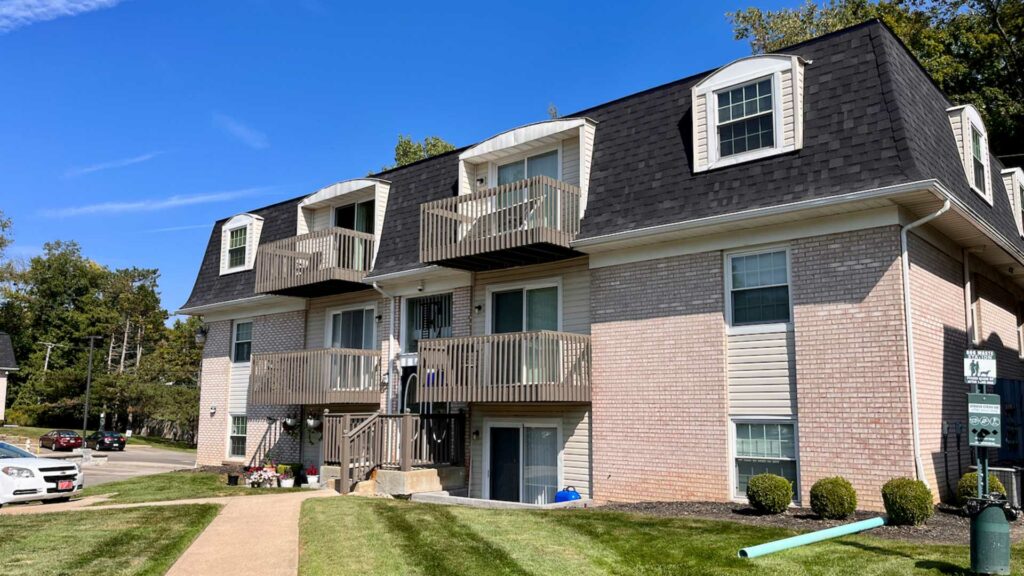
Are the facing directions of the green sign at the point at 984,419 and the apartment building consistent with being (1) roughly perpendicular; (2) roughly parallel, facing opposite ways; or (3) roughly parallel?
roughly parallel

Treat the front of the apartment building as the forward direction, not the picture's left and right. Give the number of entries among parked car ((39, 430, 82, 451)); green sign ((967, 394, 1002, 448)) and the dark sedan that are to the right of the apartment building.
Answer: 2

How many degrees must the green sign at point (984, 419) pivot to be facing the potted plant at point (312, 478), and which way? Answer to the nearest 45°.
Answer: approximately 90° to its right

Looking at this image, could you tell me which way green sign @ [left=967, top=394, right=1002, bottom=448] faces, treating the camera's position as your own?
facing the viewer

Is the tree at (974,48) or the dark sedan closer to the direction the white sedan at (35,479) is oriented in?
the tree

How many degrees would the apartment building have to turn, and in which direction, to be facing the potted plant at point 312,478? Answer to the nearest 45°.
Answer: approximately 90° to its right

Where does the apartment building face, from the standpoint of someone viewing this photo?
facing the viewer and to the left of the viewer

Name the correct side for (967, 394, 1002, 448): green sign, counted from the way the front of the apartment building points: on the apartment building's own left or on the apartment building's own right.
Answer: on the apartment building's own left

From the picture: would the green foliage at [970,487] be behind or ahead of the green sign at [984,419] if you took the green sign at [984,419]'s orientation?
behind

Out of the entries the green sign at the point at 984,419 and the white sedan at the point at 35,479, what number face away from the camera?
0

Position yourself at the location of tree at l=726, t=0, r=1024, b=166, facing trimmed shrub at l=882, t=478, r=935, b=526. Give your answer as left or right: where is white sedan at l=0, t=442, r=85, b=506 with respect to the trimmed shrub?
right

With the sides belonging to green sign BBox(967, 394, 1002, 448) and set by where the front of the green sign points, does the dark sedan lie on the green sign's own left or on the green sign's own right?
on the green sign's own right

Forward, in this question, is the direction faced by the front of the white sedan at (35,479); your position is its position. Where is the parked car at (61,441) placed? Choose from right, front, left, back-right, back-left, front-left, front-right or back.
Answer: back-left

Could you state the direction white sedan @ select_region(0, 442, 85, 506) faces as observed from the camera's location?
facing the viewer and to the right of the viewer
